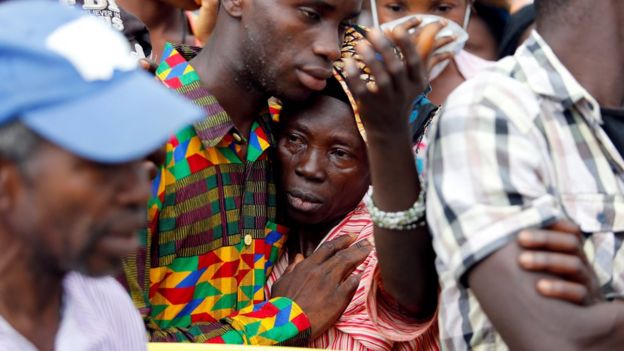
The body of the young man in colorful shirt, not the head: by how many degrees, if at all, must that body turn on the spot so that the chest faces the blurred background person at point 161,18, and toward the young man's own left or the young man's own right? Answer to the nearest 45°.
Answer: approximately 135° to the young man's own left

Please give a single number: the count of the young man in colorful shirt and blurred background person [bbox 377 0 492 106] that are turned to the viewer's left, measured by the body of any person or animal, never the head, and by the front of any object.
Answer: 0

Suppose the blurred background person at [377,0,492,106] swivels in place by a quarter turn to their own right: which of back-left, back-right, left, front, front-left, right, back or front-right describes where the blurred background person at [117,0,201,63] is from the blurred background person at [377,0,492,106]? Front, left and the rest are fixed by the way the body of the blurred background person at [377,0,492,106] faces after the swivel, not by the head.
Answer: front

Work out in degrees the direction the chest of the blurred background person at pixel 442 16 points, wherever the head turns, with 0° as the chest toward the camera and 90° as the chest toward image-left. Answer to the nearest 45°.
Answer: approximately 0°

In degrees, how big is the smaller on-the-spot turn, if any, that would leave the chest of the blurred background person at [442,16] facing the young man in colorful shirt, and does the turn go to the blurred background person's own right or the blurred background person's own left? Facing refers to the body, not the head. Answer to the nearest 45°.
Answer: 0° — they already face them

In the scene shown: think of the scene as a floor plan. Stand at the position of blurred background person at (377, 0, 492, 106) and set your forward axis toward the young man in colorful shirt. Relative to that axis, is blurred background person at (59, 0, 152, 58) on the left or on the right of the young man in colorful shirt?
right

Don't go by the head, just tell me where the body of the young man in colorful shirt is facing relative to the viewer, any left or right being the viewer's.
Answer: facing the viewer and to the right of the viewer

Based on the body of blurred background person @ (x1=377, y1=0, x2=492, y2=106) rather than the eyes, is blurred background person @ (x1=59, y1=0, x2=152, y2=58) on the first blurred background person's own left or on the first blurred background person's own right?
on the first blurred background person's own right

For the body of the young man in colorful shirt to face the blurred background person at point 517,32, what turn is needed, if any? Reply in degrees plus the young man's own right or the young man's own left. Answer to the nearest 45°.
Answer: approximately 90° to the young man's own left

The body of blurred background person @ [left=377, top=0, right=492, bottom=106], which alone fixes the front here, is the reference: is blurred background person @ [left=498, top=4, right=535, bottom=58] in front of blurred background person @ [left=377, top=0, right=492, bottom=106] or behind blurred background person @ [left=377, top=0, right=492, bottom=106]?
behind

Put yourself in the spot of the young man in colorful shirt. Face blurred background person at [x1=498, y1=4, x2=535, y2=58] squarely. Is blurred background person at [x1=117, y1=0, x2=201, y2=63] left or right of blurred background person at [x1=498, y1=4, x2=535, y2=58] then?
left
